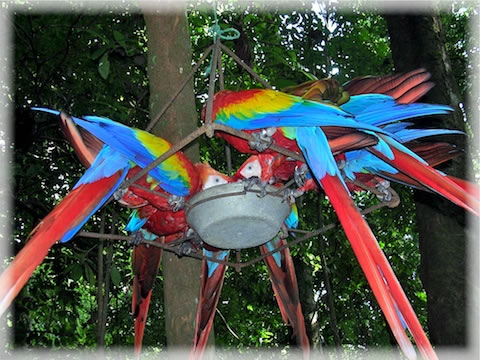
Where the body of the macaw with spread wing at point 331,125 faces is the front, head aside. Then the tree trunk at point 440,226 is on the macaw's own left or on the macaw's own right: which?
on the macaw's own right

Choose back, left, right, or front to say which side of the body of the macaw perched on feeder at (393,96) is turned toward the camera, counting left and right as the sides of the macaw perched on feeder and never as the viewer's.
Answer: left

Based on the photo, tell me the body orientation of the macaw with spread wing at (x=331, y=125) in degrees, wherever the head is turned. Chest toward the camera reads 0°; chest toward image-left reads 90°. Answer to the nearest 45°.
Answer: approximately 90°

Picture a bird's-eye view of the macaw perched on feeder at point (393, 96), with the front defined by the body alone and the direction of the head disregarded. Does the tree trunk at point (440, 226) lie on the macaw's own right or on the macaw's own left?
on the macaw's own right
